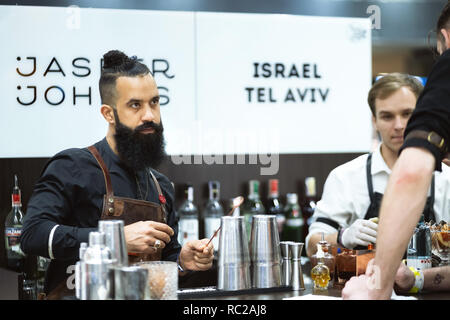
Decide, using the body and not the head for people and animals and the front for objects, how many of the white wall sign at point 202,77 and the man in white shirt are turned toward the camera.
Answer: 2

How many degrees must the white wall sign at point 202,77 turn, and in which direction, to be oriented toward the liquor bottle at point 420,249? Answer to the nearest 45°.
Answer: approximately 45° to its left

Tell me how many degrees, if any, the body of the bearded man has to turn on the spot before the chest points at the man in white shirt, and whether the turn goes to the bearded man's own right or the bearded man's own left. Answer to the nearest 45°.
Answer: approximately 90° to the bearded man's own left

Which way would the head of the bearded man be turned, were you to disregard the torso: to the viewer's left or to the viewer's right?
to the viewer's right

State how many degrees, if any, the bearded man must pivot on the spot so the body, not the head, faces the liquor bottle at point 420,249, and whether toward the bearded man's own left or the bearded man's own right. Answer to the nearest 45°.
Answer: approximately 45° to the bearded man's own left

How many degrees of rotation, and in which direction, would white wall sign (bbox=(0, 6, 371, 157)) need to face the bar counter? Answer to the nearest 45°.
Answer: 0° — it already faces it

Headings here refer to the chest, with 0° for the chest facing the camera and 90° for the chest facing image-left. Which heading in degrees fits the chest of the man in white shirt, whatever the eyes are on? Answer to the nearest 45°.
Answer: approximately 0°

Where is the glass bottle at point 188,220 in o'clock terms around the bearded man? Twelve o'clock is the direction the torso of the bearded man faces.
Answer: The glass bottle is roughly at 8 o'clock from the bearded man.

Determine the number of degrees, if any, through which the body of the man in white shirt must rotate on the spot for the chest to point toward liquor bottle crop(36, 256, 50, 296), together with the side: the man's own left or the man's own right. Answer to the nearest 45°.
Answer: approximately 45° to the man's own right
